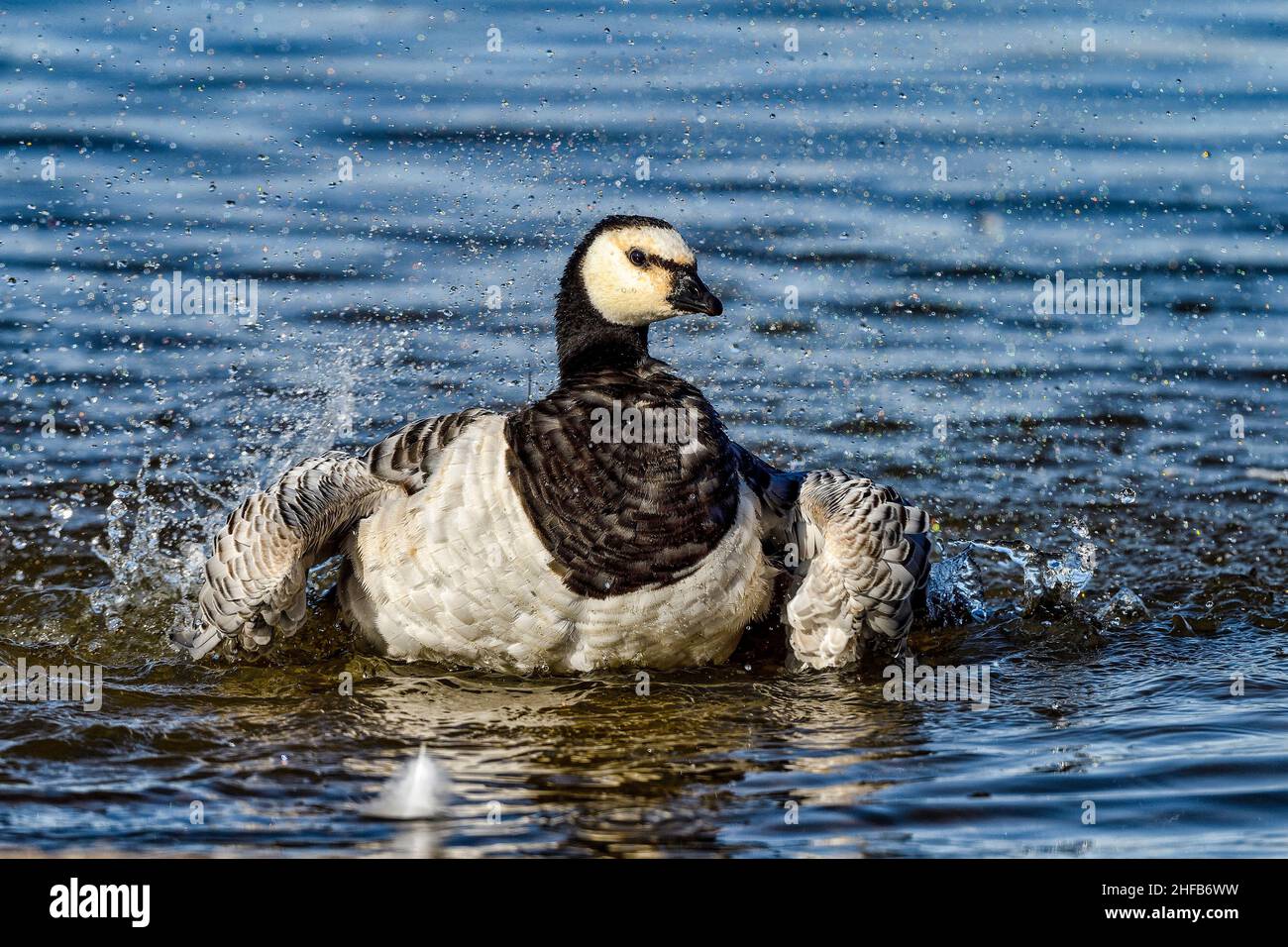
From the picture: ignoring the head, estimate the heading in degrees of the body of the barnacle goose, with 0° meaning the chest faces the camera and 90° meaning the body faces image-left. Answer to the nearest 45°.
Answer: approximately 315°
